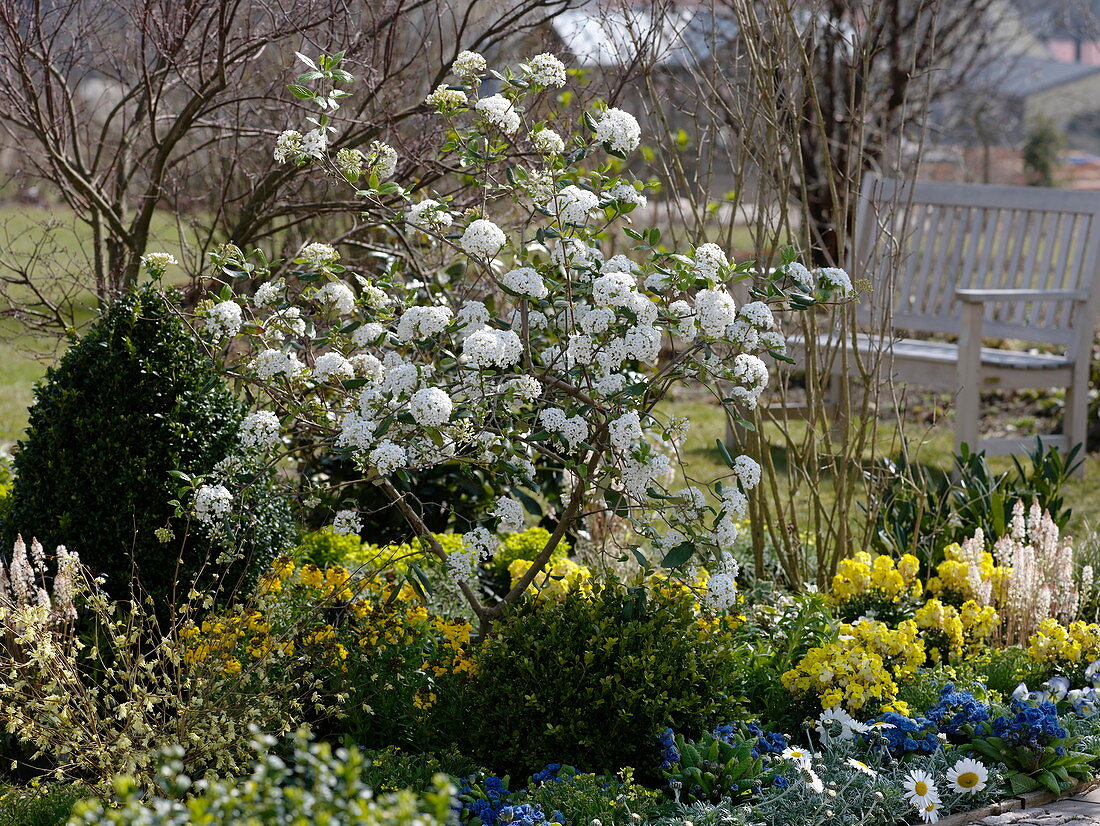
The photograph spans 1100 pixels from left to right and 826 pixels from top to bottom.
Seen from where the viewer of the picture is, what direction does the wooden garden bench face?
facing the viewer and to the left of the viewer

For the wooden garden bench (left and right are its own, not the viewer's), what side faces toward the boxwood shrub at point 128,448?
front

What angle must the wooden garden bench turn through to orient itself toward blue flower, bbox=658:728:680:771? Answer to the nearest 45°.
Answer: approximately 45° to its left

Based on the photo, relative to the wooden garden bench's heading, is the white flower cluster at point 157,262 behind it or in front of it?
in front

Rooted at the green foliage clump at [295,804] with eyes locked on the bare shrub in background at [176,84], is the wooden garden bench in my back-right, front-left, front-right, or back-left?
front-right

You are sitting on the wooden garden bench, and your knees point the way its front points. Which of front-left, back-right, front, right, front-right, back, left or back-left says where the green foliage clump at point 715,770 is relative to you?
front-left

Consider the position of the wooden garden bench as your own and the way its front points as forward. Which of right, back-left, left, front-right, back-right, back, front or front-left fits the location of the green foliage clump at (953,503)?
front-left
